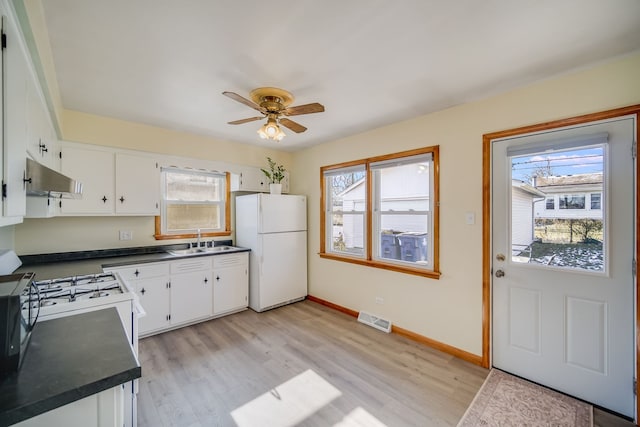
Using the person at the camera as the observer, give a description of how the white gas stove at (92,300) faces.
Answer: facing to the right of the viewer

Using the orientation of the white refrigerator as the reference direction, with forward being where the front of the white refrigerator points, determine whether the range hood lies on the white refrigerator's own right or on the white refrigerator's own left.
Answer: on the white refrigerator's own right

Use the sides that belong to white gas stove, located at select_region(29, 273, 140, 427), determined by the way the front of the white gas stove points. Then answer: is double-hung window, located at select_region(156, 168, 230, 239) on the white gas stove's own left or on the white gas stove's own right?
on the white gas stove's own left

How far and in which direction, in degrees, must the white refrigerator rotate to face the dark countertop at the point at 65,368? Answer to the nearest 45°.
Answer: approximately 45° to its right

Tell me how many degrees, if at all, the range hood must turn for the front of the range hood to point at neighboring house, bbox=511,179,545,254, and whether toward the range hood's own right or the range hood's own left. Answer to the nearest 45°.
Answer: approximately 45° to the range hood's own right

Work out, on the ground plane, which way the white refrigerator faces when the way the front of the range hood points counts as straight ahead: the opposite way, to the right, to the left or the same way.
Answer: to the right

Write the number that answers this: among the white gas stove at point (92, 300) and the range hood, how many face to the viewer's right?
2

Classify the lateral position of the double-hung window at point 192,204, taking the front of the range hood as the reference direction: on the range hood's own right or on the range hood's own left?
on the range hood's own left

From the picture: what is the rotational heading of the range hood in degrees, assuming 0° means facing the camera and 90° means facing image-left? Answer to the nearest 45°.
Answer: approximately 270°

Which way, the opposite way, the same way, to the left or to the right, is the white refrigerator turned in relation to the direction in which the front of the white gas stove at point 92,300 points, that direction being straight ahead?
to the right

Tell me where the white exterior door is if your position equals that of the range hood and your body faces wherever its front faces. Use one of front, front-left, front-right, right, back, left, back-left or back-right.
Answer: front-right

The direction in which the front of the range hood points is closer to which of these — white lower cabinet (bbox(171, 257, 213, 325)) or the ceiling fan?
the ceiling fan
